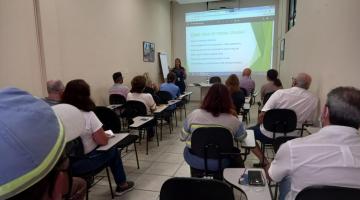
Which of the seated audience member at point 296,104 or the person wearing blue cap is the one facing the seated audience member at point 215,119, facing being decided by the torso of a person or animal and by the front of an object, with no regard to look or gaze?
the person wearing blue cap

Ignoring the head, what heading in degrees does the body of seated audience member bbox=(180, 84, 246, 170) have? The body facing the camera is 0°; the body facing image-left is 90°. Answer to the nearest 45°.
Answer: approximately 180°

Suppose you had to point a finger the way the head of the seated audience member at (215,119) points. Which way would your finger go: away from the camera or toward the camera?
away from the camera

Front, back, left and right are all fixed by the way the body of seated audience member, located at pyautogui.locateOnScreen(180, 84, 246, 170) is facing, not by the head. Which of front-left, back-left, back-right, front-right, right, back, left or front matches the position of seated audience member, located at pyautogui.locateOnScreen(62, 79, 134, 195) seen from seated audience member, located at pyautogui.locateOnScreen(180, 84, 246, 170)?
left

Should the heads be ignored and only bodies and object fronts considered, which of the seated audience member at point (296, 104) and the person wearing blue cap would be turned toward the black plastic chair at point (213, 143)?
the person wearing blue cap

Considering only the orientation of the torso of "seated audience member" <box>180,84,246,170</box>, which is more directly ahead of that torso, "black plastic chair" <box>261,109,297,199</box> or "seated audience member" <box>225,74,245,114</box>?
the seated audience member

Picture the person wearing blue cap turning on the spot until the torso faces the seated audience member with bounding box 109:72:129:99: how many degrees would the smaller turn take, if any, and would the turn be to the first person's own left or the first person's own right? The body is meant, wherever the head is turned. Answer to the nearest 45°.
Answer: approximately 45° to the first person's own left

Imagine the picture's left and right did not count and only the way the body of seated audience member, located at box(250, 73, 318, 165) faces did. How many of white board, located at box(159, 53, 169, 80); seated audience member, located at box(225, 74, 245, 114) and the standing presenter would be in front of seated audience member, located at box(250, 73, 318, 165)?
3
